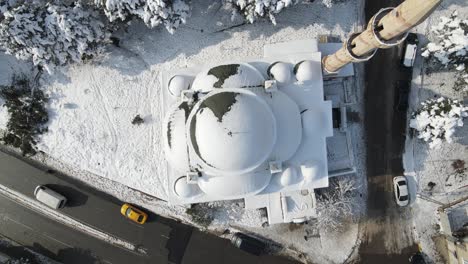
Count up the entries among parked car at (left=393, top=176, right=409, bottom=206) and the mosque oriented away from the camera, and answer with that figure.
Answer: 1

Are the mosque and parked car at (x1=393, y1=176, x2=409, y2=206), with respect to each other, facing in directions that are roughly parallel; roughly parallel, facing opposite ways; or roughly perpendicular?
roughly perpendicular

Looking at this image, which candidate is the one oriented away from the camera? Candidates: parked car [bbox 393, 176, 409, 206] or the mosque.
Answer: the parked car

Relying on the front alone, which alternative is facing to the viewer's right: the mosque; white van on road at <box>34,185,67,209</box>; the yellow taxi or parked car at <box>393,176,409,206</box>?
the mosque
